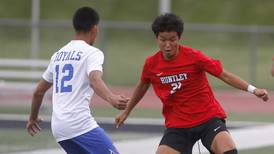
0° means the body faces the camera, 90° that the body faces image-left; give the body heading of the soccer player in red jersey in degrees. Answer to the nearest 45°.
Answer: approximately 0°

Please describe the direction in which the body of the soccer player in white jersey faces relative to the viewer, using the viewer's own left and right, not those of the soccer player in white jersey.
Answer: facing away from the viewer and to the right of the viewer

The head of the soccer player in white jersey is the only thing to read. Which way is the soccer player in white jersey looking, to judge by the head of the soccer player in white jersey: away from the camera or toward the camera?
away from the camera

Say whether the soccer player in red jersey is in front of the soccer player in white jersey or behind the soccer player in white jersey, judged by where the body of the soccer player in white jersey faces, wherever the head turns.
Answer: in front

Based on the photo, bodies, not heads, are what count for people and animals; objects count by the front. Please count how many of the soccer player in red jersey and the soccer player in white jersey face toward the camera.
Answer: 1

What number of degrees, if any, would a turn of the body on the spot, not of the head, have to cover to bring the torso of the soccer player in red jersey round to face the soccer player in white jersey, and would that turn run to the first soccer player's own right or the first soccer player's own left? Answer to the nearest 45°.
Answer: approximately 45° to the first soccer player's own right
